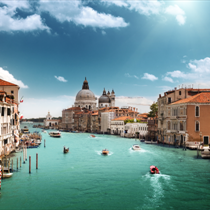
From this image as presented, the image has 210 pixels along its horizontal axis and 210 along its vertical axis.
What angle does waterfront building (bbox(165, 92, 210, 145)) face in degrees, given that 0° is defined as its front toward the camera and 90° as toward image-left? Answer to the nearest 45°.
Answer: approximately 45°

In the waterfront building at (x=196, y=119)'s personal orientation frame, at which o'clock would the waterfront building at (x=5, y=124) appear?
the waterfront building at (x=5, y=124) is roughly at 12 o'clock from the waterfront building at (x=196, y=119).
